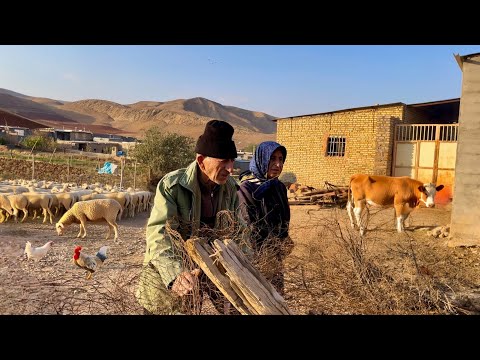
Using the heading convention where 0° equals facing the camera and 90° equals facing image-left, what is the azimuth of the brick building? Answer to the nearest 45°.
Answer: approximately 0°

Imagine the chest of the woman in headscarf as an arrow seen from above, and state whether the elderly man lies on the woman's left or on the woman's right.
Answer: on the woman's right

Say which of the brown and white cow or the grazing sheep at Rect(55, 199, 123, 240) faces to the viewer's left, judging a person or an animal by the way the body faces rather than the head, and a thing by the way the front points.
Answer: the grazing sheep

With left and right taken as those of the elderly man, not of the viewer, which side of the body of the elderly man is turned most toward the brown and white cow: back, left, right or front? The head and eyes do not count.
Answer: left

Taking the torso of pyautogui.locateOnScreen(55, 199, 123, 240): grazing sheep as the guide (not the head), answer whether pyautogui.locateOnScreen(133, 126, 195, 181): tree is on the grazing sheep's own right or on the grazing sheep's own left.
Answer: on the grazing sheep's own right

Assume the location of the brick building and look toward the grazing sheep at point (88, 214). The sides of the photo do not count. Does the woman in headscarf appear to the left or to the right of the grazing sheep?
left

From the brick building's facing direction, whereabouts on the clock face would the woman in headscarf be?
The woman in headscarf is roughly at 12 o'clock from the brick building.

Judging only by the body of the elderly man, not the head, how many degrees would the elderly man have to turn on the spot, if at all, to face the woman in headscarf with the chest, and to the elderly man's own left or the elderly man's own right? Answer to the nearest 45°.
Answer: approximately 90° to the elderly man's own left

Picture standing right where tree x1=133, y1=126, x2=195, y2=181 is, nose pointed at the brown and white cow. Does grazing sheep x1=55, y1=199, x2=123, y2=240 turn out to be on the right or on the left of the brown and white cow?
right

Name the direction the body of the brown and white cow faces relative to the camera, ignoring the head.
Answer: to the viewer's right

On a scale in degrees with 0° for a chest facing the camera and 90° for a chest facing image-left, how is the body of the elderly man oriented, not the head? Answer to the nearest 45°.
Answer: approximately 315°

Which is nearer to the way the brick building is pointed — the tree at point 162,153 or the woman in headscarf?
the woman in headscarf

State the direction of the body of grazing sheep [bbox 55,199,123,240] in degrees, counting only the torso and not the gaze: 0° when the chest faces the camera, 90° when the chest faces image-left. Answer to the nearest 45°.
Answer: approximately 90°

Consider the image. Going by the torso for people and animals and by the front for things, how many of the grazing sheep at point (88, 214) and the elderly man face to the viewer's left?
1
